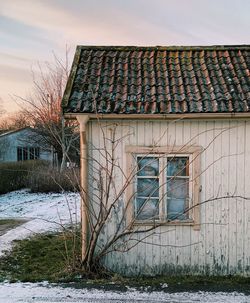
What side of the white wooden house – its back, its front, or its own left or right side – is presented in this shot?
front

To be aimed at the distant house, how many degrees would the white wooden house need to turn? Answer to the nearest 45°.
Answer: approximately 135° to its right
